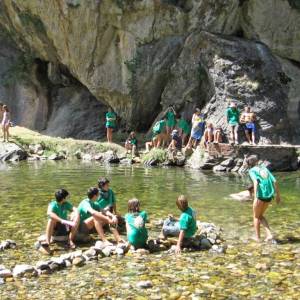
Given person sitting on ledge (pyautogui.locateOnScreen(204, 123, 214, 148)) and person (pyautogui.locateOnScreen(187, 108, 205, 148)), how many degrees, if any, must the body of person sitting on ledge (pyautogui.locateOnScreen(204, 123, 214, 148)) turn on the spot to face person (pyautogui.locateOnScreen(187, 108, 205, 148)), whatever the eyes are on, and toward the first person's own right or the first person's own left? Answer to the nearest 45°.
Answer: approximately 90° to the first person's own right

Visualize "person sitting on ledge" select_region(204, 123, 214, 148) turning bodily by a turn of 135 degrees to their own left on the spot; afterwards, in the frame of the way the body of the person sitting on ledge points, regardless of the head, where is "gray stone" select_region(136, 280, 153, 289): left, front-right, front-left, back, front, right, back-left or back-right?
right

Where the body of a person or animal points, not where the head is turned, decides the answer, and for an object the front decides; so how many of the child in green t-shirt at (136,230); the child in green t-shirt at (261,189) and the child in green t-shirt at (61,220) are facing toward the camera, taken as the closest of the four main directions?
1

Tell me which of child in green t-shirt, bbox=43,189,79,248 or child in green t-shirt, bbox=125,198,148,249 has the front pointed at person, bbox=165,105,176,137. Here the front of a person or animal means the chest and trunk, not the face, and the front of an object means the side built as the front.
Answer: child in green t-shirt, bbox=125,198,148,249

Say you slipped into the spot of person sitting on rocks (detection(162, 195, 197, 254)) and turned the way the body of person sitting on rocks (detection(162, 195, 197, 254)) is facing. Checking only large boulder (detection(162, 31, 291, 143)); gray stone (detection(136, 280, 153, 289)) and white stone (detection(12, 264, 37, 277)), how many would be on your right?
1

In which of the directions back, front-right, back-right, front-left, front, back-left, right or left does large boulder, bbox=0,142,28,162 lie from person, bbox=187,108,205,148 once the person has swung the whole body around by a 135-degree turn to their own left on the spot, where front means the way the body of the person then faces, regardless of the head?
back

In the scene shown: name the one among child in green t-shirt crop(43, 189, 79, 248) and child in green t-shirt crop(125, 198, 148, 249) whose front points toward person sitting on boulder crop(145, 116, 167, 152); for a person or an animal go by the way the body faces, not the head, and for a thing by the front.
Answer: child in green t-shirt crop(125, 198, 148, 249)

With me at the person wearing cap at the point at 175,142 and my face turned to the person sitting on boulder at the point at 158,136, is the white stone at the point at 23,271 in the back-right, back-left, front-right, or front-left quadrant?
back-left

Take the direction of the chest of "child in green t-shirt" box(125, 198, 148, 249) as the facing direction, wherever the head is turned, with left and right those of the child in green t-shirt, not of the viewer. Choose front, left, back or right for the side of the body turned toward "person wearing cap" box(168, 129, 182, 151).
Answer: front

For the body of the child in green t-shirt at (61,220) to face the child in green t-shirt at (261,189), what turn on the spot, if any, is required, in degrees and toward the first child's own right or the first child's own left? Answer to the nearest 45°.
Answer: approximately 90° to the first child's own left

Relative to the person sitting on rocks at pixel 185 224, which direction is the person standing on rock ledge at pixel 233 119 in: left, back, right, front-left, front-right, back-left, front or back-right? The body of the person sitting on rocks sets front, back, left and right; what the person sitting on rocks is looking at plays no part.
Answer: right

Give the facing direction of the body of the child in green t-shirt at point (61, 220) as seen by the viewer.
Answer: toward the camera

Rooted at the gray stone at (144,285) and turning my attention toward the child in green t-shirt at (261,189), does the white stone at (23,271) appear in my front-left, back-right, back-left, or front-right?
back-left
